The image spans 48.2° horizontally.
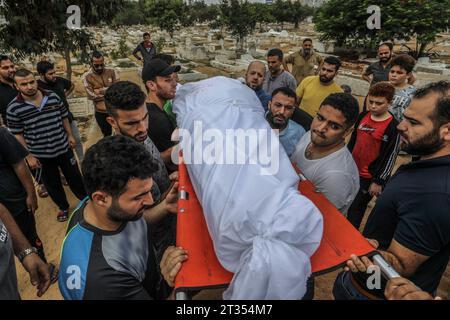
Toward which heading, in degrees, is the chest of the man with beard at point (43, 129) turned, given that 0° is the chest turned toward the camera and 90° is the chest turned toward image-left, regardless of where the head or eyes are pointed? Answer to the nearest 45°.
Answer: approximately 0°

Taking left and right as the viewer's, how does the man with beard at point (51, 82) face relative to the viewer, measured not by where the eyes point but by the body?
facing the viewer and to the right of the viewer

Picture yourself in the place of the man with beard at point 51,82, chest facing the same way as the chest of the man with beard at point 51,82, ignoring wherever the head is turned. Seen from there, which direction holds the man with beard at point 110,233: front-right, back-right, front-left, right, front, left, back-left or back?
front-right

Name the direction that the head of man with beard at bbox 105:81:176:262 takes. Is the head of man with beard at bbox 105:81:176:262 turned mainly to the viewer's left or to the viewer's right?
to the viewer's right

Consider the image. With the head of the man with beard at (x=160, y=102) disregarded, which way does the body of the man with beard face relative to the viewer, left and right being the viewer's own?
facing to the right of the viewer

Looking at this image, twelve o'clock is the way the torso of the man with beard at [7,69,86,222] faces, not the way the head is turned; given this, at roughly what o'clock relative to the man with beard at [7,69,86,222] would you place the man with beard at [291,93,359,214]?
the man with beard at [291,93,359,214] is roughly at 11 o'clock from the man with beard at [7,69,86,222].

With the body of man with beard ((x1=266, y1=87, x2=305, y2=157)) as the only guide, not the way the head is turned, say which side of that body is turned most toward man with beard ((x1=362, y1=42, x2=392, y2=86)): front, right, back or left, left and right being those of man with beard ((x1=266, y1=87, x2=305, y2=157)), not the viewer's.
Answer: back

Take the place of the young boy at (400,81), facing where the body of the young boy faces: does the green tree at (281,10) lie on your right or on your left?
on your right

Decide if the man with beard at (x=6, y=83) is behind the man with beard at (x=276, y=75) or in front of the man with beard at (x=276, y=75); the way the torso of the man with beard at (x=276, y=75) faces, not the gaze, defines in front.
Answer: in front

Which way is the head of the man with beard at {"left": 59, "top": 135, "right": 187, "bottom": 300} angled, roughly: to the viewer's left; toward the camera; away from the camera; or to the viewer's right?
to the viewer's right

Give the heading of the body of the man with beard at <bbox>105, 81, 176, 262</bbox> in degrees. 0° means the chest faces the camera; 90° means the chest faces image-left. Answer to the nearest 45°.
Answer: approximately 315°

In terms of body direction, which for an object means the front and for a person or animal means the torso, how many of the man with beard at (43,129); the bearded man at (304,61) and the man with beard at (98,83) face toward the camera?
3
